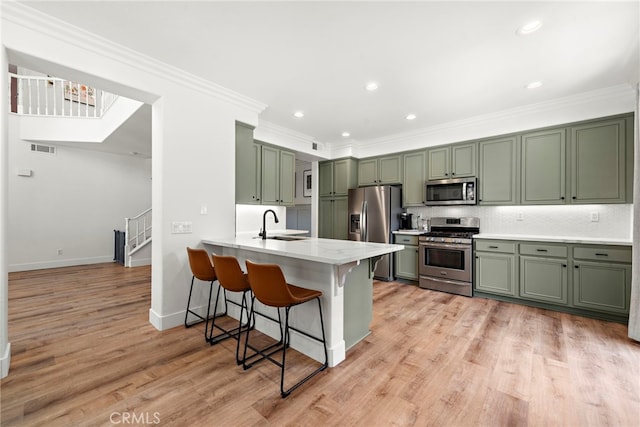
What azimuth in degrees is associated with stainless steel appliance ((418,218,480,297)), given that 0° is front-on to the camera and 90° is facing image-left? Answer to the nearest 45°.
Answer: approximately 45°

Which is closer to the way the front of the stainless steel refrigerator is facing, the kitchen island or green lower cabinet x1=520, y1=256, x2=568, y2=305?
the kitchen island

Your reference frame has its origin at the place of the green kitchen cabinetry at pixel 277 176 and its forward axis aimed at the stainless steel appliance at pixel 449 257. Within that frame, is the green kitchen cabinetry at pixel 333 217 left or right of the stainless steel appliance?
left

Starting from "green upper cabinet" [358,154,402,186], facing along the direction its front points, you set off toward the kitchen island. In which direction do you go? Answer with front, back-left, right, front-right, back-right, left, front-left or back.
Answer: front-left
